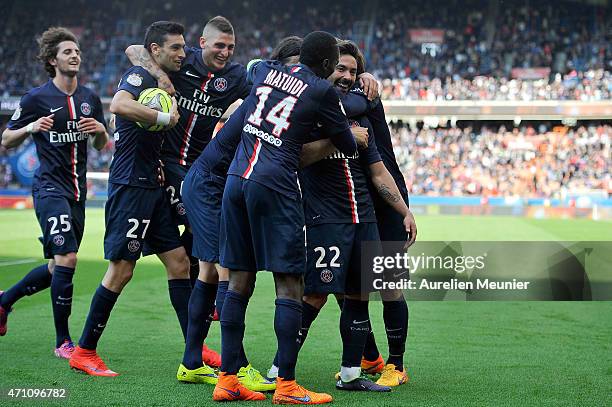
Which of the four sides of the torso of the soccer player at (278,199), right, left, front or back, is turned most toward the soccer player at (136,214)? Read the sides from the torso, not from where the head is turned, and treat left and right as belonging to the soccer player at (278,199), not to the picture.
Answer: left

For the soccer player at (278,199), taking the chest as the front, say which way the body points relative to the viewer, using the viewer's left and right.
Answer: facing away from the viewer and to the right of the viewer

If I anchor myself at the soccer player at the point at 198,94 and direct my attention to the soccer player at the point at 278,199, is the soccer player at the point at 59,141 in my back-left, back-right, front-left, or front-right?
back-right

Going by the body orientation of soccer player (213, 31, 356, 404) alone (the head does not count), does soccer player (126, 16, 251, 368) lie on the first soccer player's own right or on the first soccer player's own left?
on the first soccer player's own left

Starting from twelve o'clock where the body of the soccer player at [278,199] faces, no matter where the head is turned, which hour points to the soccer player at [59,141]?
the soccer player at [59,141] is roughly at 9 o'clock from the soccer player at [278,199].
